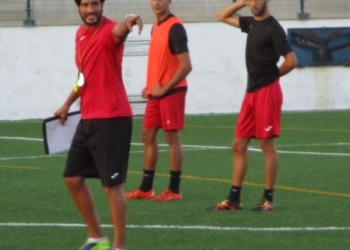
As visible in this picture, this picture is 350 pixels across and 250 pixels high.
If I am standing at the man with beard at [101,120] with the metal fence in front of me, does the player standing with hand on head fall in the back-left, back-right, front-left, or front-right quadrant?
front-right

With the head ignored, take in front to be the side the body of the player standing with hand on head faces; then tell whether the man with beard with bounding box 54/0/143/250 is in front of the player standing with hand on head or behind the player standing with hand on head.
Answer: in front

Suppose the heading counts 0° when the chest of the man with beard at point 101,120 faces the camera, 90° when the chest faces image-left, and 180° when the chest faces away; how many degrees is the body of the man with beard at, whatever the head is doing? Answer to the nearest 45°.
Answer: approximately 45°

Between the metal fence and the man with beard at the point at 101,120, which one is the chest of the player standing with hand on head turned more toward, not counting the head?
the man with beard

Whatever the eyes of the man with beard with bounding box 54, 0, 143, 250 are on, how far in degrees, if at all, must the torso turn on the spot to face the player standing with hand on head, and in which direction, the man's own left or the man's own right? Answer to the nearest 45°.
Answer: approximately 180°

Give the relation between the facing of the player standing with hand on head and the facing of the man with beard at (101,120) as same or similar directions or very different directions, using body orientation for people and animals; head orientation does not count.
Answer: same or similar directions

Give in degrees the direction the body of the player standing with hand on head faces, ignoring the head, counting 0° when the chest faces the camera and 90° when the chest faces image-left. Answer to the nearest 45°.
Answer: approximately 45°

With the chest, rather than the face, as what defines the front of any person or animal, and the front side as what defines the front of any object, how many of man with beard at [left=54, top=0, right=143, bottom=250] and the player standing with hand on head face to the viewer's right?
0

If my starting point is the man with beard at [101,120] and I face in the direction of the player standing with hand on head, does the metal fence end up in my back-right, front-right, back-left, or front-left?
front-left

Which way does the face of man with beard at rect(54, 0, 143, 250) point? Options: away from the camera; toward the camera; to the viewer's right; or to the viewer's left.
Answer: toward the camera

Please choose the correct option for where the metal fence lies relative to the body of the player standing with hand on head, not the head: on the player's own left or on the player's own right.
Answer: on the player's own right

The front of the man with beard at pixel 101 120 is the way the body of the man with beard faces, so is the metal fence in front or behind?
behind
